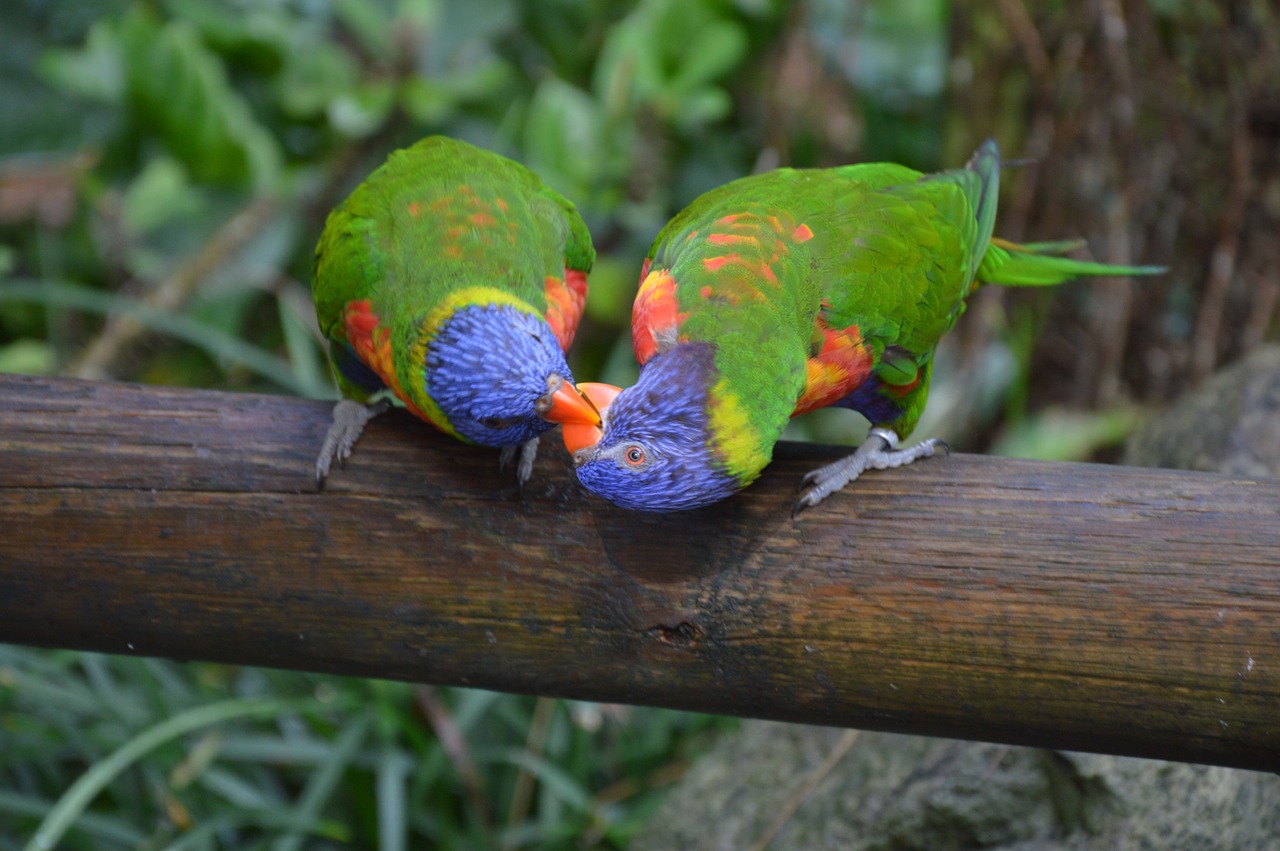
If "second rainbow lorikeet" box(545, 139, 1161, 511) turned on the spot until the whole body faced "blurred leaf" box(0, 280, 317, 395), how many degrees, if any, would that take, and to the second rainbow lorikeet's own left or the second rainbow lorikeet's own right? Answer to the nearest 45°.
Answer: approximately 90° to the second rainbow lorikeet's own right

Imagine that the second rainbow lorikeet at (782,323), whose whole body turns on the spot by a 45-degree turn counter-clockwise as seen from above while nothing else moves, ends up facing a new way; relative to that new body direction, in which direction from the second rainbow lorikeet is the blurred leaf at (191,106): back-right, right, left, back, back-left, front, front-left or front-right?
back-right

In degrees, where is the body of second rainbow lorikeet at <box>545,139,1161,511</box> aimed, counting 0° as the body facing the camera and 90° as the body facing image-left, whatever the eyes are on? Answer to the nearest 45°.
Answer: approximately 45°

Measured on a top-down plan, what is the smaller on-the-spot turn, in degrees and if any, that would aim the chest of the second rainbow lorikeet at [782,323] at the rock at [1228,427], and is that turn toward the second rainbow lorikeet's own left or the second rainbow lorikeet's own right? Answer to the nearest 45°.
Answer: approximately 180°

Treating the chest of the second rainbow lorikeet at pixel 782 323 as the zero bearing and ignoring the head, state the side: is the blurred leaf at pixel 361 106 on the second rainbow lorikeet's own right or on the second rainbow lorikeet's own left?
on the second rainbow lorikeet's own right

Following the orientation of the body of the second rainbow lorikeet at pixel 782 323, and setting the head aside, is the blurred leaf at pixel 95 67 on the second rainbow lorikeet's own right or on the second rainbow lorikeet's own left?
on the second rainbow lorikeet's own right

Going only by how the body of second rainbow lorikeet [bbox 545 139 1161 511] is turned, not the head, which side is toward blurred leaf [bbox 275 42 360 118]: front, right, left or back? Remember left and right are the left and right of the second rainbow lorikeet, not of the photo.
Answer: right

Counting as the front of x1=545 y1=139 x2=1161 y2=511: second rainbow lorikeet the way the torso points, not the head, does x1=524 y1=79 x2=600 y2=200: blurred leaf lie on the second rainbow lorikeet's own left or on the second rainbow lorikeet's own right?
on the second rainbow lorikeet's own right
